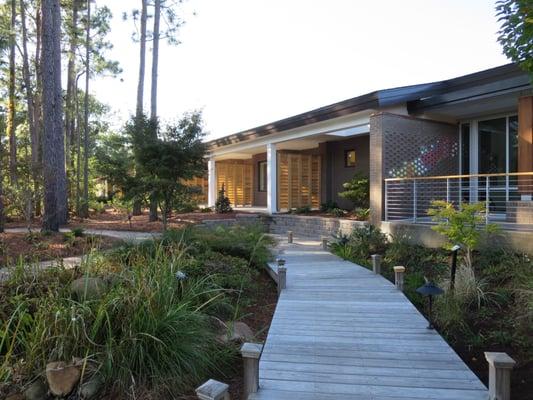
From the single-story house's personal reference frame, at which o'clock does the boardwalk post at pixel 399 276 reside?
The boardwalk post is roughly at 11 o'clock from the single-story house.

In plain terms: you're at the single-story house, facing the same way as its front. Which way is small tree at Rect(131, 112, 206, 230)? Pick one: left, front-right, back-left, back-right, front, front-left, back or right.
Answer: front-right

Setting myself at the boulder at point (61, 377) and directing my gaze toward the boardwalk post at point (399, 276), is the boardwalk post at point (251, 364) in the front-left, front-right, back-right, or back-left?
front-right

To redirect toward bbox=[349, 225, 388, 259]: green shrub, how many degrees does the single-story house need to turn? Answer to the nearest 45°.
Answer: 0° — it already faces it

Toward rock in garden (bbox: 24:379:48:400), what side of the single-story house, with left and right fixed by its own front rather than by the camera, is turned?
front

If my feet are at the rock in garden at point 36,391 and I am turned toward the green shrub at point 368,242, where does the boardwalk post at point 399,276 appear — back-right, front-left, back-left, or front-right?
front-right

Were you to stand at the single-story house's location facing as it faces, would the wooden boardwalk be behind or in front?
in front

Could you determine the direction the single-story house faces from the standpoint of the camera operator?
facing the viewer and to the left of the viewer

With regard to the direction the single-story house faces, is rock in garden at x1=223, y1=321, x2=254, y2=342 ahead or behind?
ahead

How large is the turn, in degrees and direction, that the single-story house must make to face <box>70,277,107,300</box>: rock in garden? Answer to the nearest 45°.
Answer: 0° — it already faces it

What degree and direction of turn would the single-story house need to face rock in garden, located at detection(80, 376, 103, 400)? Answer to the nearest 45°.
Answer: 0° — it already faces it

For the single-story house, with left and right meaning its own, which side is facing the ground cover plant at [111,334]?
front
